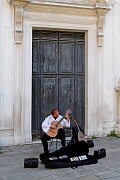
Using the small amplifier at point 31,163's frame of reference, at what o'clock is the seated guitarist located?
The seated guitarist is roughly at 7 o'clock from the small amplifier.

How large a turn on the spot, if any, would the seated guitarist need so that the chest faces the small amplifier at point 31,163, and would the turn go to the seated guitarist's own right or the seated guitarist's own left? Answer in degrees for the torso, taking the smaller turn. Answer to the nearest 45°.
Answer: approximately 45° to the seated guitarist's own right

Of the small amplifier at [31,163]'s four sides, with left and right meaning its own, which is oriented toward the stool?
back

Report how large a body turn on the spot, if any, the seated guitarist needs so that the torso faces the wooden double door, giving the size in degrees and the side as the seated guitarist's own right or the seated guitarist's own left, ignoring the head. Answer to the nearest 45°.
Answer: approximately 180°

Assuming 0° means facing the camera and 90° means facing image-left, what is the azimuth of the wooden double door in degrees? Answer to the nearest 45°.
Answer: approximately 0°

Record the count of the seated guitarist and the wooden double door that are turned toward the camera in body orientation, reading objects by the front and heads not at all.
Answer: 2

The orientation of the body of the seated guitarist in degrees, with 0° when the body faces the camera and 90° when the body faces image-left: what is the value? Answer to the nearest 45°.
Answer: approximately 0°

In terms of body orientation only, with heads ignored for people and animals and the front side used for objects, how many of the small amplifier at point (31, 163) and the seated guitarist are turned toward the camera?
2
